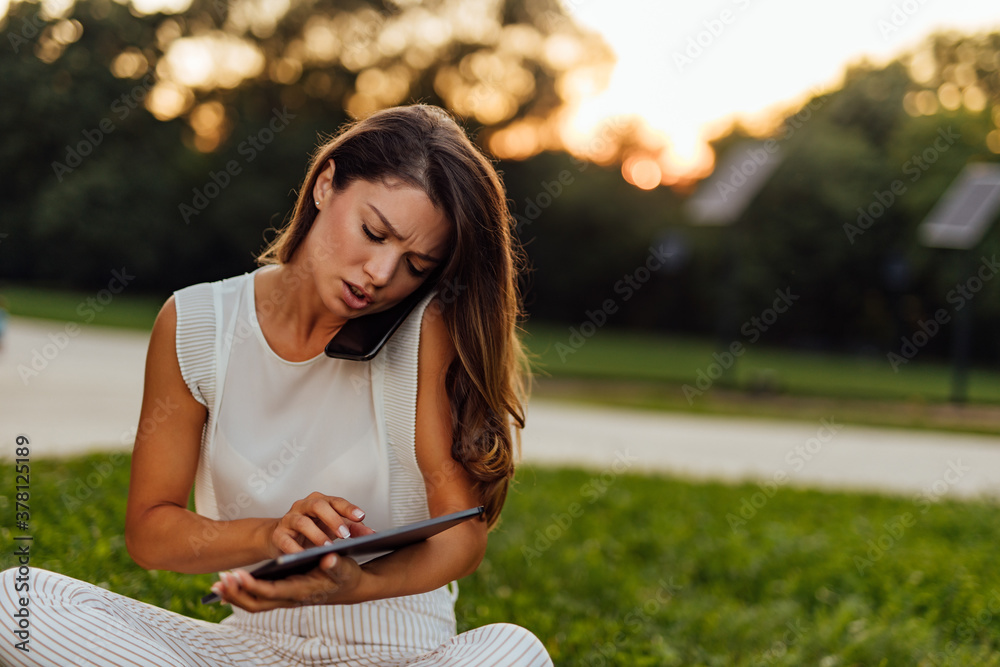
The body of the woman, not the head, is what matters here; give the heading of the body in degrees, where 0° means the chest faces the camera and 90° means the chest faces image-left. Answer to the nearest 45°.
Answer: approximately 0°

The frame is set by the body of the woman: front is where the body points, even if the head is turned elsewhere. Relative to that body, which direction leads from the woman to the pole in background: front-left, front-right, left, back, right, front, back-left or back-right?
back-left
